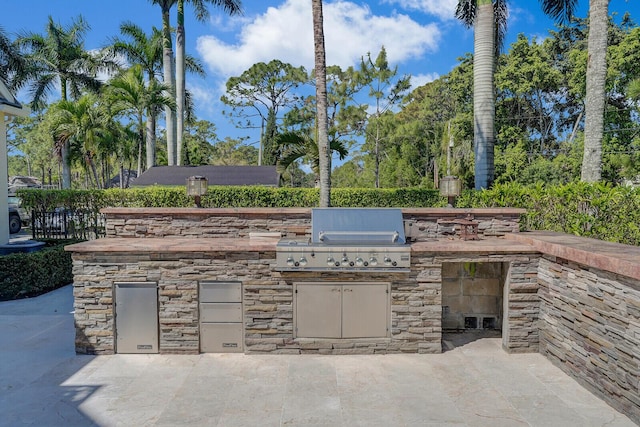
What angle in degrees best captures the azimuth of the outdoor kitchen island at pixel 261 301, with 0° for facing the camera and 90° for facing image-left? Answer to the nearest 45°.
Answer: approximately 0°

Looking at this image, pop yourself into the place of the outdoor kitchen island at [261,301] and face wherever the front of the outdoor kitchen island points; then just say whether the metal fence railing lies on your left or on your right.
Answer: on your right

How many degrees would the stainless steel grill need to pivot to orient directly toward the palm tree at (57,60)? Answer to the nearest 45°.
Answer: approximately 135° to its right

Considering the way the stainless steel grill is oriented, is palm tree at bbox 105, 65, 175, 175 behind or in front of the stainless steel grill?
behind

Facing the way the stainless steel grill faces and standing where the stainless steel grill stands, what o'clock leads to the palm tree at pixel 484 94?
The palm tree is roughly at 7 o'clock from the stainless steel grill.

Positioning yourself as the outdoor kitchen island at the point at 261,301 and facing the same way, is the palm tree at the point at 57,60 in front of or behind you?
behind

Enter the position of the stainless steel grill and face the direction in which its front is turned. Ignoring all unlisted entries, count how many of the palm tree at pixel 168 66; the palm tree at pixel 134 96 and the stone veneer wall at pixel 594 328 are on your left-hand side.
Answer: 1

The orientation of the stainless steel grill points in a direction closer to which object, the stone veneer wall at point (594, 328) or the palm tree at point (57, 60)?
the stone veneer wall

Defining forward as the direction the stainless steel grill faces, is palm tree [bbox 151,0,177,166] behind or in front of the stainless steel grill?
behind

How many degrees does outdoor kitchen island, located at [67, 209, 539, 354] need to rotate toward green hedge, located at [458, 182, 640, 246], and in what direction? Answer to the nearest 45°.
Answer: approximately 90° to its left

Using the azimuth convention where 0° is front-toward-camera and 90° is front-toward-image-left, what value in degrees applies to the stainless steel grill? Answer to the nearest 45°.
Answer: approximately 0°

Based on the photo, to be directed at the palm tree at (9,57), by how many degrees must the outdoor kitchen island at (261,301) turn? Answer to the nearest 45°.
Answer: approximately 135° to its right

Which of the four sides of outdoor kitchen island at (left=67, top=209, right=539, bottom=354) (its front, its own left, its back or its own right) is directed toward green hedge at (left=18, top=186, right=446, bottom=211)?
back
